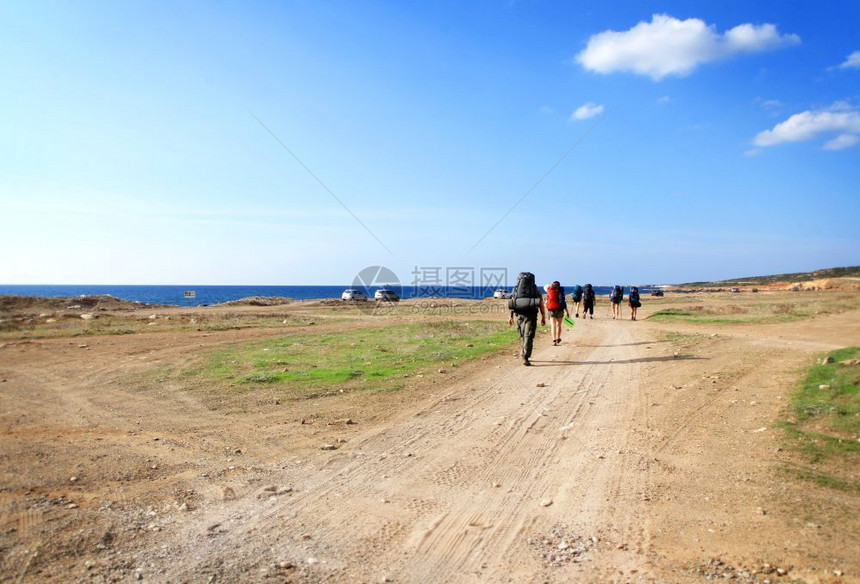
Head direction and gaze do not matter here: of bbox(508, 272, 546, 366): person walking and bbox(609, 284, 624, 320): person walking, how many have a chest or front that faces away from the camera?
2

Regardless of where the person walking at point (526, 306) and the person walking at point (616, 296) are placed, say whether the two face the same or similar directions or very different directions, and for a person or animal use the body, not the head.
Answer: same or similar directions

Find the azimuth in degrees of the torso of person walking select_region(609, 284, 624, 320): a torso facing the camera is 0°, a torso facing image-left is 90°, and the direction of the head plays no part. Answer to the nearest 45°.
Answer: approximately 180°

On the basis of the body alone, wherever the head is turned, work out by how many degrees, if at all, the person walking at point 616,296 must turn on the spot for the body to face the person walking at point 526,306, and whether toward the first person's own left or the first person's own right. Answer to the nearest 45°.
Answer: approximately 180°

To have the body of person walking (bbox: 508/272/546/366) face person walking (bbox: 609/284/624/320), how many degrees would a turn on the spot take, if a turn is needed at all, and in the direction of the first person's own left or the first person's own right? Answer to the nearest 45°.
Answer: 0° — they already face them

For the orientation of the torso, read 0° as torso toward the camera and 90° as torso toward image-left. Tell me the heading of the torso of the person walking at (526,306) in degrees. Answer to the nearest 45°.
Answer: approximately 180°
